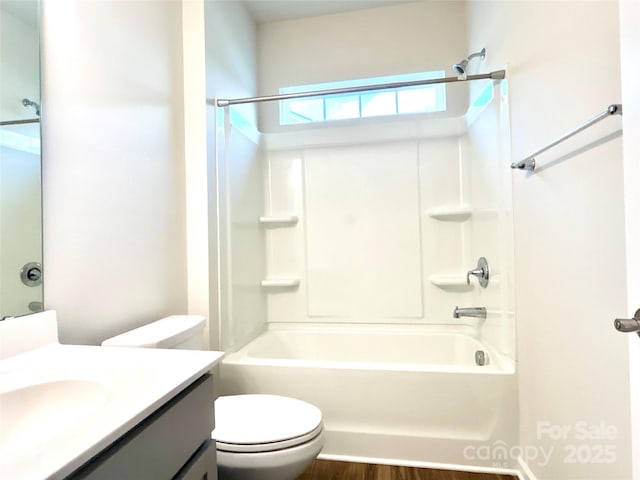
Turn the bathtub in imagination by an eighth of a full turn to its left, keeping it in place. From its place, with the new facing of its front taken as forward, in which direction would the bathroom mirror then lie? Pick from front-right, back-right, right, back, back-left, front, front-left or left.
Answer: right

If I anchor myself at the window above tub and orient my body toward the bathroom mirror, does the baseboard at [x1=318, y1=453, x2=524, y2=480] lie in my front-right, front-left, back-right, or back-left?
front-left

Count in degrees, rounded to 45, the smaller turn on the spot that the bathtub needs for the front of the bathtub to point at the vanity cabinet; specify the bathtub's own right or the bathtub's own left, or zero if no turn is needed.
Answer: approximately 45° to the bathtub's own right

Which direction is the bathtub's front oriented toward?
toward the camera
